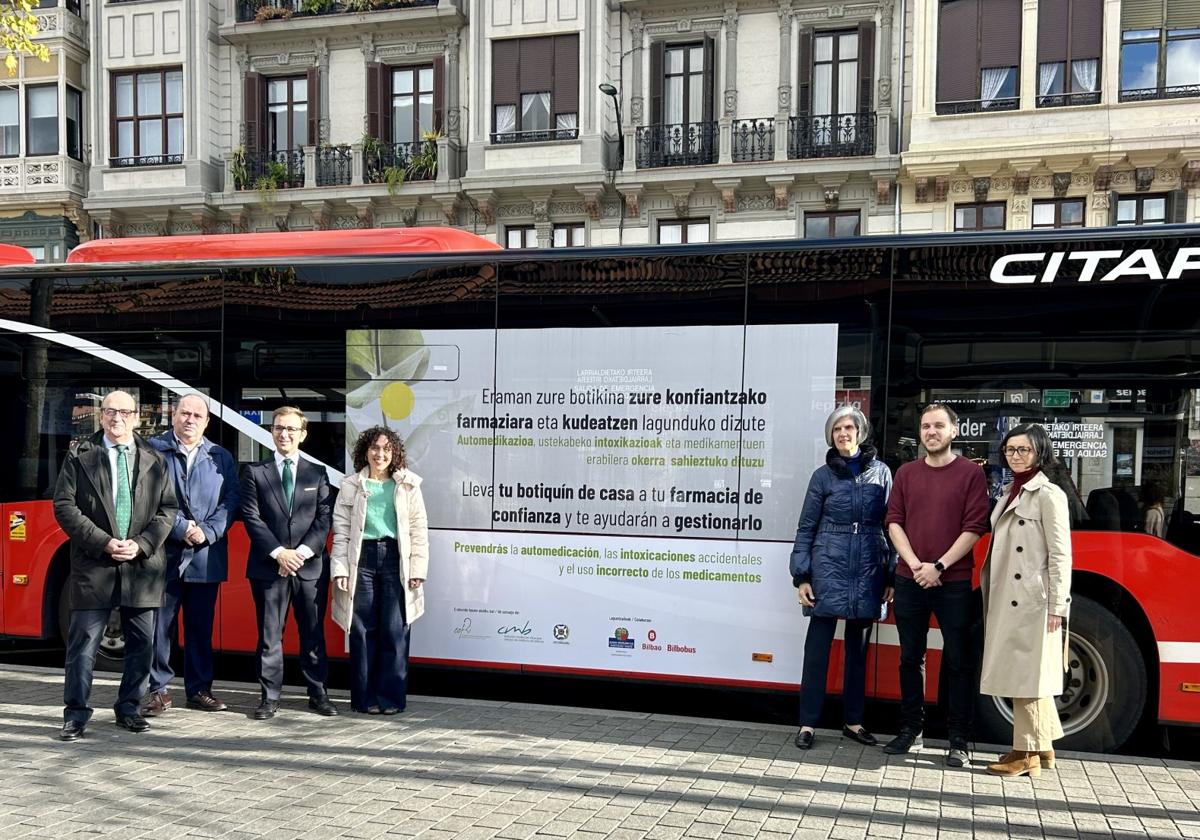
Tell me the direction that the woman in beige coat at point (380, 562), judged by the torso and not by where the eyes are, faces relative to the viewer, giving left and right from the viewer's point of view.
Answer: facing the viewer

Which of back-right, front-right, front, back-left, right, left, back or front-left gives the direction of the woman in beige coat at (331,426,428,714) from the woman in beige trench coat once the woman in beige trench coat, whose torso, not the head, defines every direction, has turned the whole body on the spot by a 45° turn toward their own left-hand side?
right

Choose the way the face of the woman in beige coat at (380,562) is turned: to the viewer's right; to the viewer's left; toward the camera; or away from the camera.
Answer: toward the camera

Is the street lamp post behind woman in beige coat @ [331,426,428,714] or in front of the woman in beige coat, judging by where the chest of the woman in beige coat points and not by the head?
behind

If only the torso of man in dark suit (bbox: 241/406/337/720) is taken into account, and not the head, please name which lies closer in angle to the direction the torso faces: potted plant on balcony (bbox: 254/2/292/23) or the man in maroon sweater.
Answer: the man in maroon sweater

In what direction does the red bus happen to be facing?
to the viewer's left

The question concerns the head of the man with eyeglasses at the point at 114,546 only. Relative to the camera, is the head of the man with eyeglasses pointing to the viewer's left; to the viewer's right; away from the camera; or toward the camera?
toward the camera

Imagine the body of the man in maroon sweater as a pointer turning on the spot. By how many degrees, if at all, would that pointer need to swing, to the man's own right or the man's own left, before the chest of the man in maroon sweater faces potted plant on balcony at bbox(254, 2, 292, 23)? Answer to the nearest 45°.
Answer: approximately 135° to the man's own right

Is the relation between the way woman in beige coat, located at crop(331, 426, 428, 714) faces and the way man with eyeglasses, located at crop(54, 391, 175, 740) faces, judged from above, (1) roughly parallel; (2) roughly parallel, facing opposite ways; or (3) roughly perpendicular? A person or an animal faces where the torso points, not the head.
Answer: roughly parallel

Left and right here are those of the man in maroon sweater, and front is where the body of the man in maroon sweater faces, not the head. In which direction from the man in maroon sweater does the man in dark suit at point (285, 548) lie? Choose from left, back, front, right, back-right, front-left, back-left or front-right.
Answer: right

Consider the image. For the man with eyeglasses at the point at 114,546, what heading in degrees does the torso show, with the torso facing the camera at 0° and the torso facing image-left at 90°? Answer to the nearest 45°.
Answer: approximately 0°

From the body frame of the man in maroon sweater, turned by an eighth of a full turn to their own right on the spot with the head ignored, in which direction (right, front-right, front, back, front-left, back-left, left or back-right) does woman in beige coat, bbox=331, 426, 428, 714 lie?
front-right

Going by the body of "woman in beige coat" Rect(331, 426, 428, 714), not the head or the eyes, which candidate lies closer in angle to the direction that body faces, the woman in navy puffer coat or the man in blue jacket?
the woman in navy puffer coat

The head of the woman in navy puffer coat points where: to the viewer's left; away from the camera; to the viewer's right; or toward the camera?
toward the camera

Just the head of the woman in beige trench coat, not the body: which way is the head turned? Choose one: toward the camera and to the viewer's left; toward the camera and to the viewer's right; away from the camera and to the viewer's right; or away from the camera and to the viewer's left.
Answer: toward the camera and to the viewer's left

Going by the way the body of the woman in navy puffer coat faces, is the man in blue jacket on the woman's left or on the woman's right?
on the woman's right

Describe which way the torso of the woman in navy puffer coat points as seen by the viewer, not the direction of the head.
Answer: toward the camera

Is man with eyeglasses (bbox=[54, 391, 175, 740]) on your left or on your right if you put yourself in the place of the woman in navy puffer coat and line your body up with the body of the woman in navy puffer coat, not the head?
on your right
